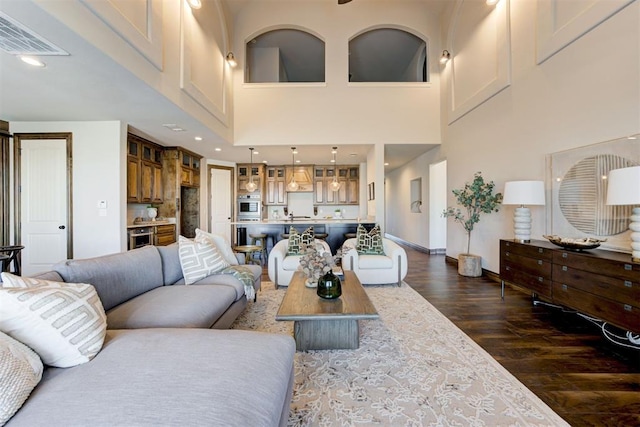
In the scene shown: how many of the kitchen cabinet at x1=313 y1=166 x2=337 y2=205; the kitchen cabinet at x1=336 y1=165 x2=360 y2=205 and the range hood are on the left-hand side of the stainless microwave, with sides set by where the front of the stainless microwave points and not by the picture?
3

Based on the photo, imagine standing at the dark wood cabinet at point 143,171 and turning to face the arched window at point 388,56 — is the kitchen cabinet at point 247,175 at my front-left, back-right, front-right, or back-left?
front-left

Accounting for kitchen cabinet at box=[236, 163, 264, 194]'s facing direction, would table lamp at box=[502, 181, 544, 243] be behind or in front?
in front

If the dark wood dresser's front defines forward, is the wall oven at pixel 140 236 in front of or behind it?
in front

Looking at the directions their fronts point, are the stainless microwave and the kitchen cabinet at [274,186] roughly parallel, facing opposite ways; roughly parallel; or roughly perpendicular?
roughly parallel

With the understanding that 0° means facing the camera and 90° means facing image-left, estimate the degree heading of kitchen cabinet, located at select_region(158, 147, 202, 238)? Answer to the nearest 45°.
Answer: approximately 315°

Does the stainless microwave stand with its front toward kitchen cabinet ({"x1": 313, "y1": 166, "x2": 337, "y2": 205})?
no

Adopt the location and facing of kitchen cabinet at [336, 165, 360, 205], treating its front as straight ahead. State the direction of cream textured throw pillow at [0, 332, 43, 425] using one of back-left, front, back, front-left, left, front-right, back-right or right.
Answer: front

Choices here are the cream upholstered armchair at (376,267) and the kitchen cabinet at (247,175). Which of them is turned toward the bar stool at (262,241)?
the kitchen cabinet

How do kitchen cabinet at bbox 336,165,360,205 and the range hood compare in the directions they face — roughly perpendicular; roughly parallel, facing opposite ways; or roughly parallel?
roughly parallel

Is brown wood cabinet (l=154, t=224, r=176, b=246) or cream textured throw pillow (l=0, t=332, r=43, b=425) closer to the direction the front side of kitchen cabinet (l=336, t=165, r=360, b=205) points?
the cream textured throw pillow

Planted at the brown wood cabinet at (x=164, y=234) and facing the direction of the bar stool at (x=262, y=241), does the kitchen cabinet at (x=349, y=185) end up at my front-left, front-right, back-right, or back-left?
front-left

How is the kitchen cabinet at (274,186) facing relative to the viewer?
toward the camera

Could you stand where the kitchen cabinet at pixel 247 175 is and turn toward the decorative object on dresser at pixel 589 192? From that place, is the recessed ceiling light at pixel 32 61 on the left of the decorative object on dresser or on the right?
right

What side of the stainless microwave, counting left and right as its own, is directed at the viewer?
front

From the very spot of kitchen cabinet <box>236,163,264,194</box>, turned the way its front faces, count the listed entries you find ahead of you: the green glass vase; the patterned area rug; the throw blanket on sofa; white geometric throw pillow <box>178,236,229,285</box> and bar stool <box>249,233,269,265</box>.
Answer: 5

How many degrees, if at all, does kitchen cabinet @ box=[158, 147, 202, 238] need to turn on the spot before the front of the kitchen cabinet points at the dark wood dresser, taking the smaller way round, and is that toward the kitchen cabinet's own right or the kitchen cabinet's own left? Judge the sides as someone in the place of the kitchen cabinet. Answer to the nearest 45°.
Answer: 0° — it already faces it

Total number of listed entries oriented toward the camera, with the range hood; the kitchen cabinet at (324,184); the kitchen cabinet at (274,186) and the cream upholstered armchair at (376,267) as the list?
4

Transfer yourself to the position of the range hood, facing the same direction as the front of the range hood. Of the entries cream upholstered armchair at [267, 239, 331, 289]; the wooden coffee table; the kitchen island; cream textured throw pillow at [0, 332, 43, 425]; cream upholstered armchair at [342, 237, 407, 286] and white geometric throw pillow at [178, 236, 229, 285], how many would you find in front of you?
6

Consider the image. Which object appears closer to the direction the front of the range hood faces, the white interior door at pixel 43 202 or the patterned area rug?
the patterned area rug

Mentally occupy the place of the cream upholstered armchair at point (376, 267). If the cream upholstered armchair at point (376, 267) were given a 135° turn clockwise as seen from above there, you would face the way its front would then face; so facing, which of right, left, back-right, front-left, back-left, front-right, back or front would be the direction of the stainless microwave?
front
